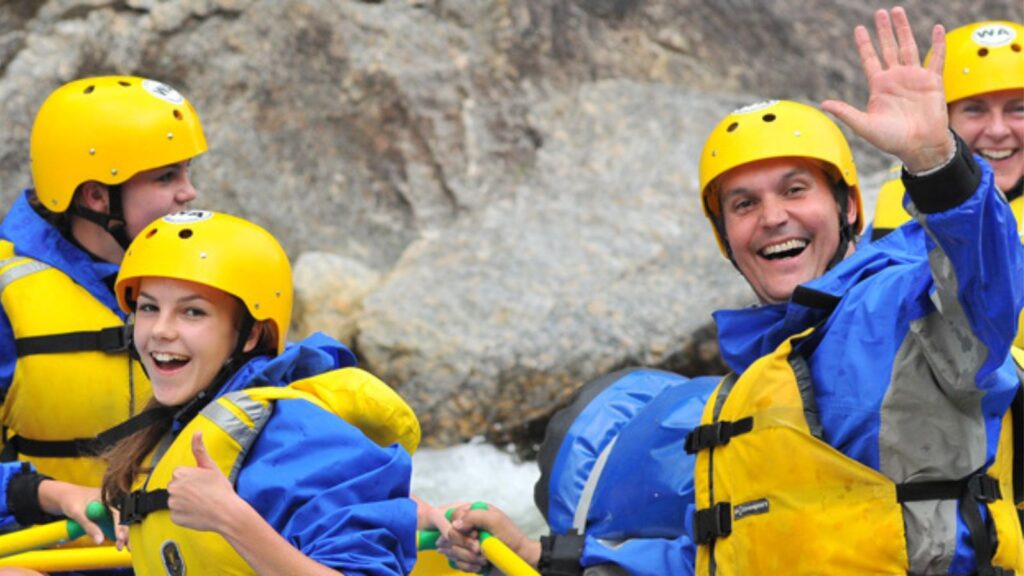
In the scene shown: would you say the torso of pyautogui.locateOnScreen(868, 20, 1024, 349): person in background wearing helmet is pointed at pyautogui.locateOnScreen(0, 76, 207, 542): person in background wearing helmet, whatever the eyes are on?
no

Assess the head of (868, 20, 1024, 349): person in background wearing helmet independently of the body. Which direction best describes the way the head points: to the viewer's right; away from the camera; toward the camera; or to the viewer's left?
toward the camera

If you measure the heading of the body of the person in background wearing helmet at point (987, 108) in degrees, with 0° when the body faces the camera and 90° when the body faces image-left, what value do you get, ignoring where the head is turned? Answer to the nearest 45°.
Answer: approximately 0°
